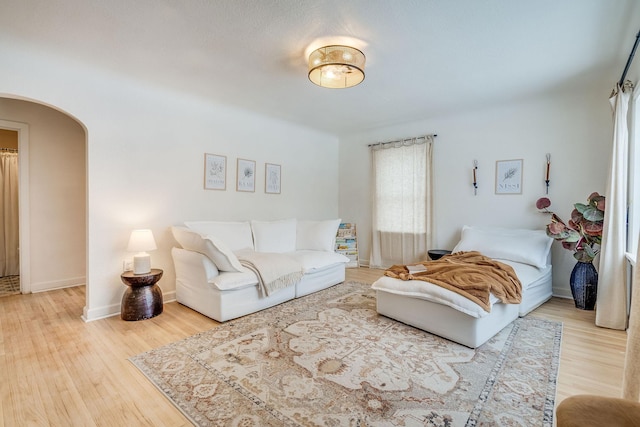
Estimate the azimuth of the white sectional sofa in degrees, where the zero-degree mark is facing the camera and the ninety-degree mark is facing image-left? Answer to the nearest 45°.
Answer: approximately 315°

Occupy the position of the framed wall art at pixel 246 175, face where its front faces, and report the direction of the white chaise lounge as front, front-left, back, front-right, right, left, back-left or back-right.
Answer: front

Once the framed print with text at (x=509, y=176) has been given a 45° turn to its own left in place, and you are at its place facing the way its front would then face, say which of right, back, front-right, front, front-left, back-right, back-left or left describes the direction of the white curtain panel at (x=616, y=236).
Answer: front

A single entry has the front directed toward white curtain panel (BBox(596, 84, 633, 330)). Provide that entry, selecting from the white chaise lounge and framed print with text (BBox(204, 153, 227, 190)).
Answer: the framed print with text

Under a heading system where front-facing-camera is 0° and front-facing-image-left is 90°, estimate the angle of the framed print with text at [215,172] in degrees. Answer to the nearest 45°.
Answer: approximately 315°

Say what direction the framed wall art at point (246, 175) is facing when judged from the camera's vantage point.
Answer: facing the viewer and to the right of the viewer

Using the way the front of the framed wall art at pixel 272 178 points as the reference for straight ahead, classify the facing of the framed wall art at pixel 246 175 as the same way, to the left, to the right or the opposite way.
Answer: the same way

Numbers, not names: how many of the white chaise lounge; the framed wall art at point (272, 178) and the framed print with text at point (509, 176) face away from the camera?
0

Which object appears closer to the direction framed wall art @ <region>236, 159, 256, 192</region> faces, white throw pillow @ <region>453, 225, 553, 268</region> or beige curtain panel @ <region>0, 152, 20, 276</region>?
the white throw pillow

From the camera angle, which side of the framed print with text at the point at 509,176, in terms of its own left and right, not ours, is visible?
front

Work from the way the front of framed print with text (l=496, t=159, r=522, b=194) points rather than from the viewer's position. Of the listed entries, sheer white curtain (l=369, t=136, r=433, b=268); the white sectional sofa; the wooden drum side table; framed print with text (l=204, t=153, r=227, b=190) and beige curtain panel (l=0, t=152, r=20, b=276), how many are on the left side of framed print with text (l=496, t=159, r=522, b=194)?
0

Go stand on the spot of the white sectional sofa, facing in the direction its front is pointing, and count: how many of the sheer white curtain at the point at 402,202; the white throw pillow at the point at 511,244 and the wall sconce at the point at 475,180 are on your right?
0

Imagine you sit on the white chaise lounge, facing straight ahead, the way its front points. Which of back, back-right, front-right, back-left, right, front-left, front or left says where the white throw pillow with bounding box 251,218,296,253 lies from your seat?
front-right

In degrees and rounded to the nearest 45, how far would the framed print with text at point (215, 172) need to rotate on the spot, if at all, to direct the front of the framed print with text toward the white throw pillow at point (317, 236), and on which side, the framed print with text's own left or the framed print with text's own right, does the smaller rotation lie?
approximately 45° to the framed print with text's own left

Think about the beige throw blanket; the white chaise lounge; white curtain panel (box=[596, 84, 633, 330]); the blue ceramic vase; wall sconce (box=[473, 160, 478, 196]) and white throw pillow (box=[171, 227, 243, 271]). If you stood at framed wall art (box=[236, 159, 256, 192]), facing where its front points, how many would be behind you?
0

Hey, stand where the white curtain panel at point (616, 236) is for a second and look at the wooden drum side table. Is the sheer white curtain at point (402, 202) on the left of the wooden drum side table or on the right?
right

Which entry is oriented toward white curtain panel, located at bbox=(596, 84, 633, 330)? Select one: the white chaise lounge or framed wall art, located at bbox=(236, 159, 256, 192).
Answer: the framed wall art

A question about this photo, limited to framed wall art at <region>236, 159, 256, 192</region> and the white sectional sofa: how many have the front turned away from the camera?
0

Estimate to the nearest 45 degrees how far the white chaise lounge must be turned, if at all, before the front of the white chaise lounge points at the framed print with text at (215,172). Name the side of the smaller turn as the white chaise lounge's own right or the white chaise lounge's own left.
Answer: approximately 45° to the white chaise lounge's own right

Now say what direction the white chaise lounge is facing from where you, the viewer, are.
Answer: facing the viewer and to the left of the viewer
